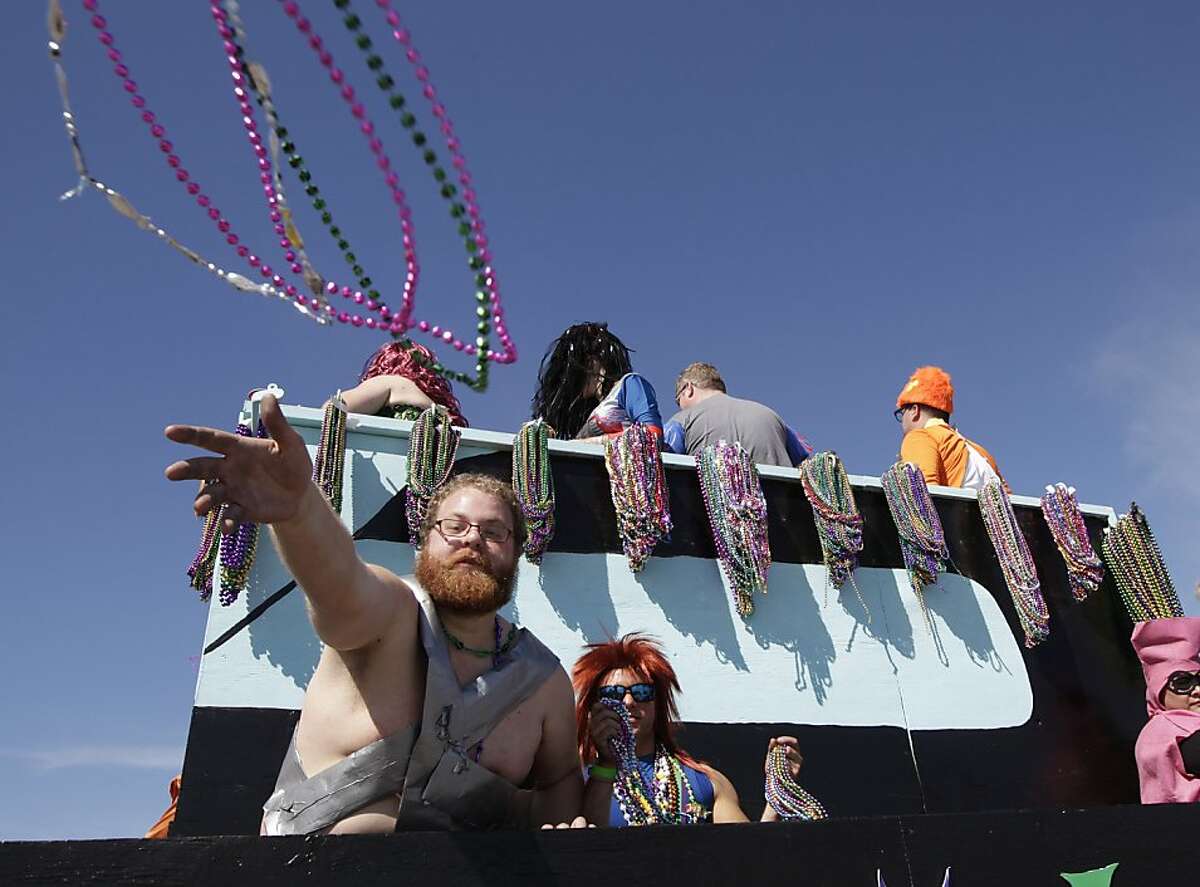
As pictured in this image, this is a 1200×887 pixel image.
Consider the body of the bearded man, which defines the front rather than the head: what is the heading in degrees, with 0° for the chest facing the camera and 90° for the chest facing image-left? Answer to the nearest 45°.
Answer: approximately 0°

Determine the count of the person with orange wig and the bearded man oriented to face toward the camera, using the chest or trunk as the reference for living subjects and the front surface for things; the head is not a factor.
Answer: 2

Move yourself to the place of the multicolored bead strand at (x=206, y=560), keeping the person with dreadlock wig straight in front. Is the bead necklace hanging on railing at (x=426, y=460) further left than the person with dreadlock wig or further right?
right

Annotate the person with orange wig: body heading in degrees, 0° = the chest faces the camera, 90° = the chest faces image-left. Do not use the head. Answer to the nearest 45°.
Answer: approximately 0°

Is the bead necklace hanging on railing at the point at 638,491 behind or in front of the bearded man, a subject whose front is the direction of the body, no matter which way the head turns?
behind

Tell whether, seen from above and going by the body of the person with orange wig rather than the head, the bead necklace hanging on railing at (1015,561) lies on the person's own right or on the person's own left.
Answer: on the person's own left
